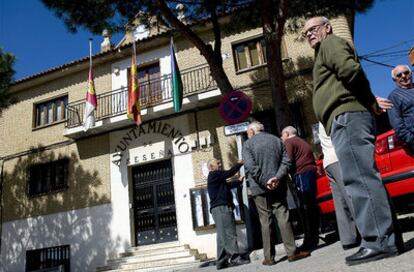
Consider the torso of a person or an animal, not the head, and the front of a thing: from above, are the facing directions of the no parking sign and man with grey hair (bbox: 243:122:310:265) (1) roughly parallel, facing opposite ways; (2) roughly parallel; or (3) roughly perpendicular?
roughly parallel, facing opposite ways

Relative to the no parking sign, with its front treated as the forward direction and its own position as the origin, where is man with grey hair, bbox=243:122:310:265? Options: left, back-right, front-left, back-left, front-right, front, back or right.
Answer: front

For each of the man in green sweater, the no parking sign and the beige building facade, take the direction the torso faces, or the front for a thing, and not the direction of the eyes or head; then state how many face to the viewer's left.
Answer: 1

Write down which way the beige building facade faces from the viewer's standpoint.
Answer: facing the viewer

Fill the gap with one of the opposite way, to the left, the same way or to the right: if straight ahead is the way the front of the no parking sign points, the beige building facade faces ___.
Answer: the same way

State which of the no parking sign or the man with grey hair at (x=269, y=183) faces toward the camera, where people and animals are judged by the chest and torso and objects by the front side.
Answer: the no parking sign

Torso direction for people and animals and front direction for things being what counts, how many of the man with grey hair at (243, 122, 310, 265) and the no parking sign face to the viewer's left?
0

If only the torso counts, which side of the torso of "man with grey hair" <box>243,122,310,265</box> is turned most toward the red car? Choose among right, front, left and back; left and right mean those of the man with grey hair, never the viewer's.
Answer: right

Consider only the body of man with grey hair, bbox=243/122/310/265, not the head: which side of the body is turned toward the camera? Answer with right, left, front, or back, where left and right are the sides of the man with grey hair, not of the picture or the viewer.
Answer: back

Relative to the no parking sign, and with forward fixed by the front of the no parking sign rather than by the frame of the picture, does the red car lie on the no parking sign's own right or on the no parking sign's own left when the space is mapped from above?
on the no parking sign's own left

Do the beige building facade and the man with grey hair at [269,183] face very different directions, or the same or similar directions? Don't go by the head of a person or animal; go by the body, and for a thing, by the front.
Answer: very different directions

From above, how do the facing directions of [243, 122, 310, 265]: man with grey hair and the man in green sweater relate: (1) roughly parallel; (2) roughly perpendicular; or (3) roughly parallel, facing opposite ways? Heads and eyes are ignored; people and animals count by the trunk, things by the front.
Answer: roughly perpendicular

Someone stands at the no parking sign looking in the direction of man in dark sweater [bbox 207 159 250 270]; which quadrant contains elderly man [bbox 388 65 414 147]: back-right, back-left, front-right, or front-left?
front-left

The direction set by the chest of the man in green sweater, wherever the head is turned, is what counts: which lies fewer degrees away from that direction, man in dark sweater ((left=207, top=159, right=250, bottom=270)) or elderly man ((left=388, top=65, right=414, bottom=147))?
the man in dark sweater

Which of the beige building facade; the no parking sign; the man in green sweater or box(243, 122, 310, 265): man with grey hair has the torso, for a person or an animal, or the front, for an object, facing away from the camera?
the man with grey hair

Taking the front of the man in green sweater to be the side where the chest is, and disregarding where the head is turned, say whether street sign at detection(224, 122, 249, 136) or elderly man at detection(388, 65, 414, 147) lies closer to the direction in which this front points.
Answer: the street sign

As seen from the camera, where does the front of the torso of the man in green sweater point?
to the viewer's left

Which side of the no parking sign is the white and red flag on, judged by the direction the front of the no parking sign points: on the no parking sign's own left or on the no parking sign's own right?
on the no parking sign's own right
